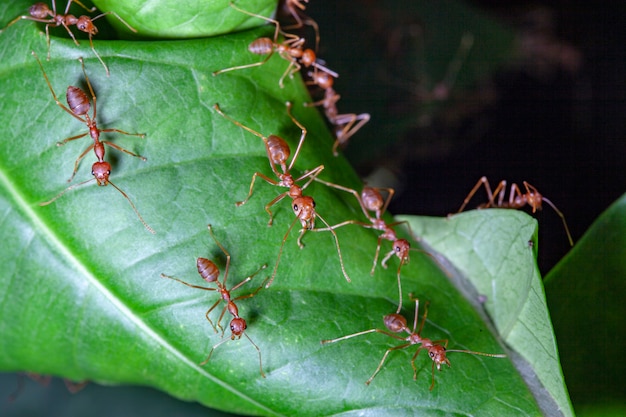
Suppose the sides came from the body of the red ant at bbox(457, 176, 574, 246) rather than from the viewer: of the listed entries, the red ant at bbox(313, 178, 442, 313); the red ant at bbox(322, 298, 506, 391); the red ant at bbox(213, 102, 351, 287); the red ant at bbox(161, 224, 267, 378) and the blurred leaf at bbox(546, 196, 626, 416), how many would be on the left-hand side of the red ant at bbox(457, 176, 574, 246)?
0

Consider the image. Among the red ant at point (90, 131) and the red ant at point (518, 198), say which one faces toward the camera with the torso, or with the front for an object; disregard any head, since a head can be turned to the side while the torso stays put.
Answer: the red ant at point (90, 131)

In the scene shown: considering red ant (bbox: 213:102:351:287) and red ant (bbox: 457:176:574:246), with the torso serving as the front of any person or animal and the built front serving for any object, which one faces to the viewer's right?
red ant (bbox: 457:176:574:246)

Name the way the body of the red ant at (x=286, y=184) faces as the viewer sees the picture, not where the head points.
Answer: toward the camera

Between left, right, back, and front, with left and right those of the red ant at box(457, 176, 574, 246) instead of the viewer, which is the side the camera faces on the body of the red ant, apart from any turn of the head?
right

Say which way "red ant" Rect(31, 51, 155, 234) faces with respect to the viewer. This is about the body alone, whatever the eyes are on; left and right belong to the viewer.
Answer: facing the viewer

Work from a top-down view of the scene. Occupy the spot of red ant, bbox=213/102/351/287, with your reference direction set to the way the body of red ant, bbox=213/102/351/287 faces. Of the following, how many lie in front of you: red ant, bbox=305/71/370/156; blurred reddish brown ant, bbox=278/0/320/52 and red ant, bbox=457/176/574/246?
0

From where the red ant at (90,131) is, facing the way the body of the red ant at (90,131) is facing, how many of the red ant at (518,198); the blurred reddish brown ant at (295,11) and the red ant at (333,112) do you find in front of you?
0
